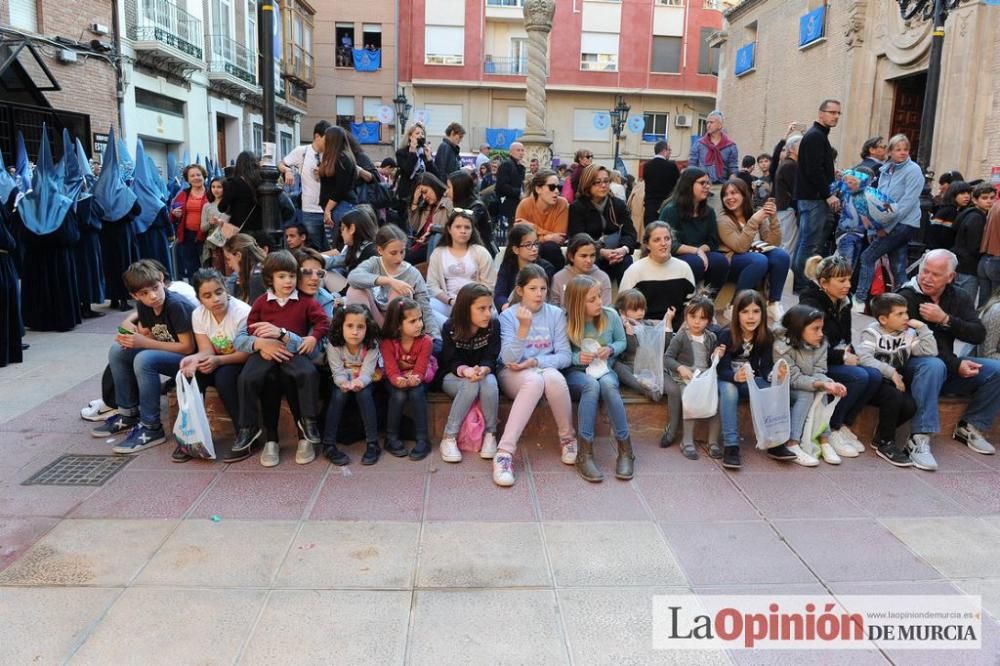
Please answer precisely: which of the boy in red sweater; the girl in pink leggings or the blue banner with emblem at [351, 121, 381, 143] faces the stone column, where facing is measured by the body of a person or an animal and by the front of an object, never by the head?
the blue banner with emblem

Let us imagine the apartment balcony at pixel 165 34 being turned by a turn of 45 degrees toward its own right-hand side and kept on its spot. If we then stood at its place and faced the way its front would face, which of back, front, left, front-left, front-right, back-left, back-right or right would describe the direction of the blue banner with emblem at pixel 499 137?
back-left

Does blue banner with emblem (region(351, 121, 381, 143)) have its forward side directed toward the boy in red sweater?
yes

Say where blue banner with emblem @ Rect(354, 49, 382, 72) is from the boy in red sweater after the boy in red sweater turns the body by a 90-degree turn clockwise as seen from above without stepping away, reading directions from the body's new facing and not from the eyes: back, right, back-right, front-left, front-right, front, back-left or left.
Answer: right

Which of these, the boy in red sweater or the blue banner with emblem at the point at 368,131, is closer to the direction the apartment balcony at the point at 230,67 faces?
the boy in red sweater

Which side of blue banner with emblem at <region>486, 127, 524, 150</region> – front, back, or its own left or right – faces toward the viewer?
front

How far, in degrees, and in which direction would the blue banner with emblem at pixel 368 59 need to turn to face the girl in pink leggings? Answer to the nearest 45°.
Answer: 0° — it already faces them

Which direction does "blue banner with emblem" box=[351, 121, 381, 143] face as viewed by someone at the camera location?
facing the viewer

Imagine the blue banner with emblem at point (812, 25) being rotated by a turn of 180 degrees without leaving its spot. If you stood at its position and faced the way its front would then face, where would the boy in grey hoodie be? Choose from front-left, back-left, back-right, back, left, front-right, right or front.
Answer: back-right

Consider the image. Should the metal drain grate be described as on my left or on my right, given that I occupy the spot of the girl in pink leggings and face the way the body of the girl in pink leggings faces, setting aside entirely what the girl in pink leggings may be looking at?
on my right

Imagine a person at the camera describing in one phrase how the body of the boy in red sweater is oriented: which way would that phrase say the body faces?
toward the camera

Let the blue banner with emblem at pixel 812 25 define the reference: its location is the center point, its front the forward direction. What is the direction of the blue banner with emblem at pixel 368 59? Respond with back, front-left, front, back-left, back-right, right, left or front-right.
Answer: right

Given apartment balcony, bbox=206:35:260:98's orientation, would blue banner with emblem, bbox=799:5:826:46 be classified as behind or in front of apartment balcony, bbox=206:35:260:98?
in front

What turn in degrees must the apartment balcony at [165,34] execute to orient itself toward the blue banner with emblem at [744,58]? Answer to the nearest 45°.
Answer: approximately 45° to its left
